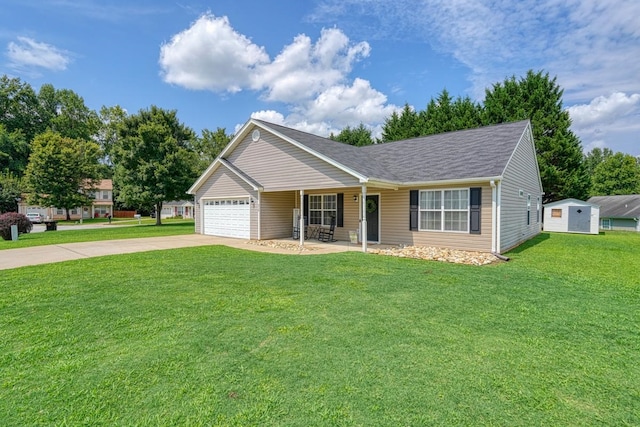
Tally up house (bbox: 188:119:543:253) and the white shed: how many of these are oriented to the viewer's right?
0

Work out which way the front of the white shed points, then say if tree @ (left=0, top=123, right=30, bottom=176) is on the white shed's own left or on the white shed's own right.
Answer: on the white shed's own right

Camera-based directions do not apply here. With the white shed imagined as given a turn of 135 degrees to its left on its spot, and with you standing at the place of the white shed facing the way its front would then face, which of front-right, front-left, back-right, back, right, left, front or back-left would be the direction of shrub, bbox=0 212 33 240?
back

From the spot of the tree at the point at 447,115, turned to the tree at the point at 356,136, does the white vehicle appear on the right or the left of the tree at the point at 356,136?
left

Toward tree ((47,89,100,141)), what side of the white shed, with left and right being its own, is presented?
right

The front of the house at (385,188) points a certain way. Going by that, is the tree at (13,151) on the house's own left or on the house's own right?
on the house's own right

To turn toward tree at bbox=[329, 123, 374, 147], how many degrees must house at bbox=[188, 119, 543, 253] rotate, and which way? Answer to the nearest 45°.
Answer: approximately 135° to its right

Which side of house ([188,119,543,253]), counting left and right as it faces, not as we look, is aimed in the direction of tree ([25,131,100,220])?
right

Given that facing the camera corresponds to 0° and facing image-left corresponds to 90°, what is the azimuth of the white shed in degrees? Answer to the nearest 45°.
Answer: approximately 0°

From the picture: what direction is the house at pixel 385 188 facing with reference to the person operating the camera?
facing the viewer and to the left of the viewer

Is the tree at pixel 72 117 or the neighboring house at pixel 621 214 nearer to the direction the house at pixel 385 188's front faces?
the tree
